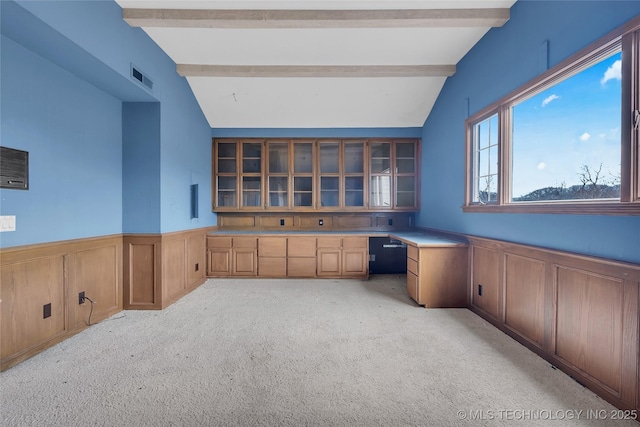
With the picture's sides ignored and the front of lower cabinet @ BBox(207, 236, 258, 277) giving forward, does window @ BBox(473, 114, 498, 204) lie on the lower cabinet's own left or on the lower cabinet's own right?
on the lower cabinet's own left

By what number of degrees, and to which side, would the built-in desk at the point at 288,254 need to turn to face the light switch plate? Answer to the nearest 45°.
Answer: approximately 45° to its right

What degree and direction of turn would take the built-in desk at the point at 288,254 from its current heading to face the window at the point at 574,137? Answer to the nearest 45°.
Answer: approximately 45° to its left

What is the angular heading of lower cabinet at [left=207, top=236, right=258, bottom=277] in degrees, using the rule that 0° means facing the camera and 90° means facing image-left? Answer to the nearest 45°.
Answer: approximately 0°

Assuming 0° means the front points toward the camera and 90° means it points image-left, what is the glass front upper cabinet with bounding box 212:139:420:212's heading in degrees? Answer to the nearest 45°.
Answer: approximately 0°

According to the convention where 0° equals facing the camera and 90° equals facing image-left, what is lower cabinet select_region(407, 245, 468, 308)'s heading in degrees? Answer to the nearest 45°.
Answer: approximately 90°

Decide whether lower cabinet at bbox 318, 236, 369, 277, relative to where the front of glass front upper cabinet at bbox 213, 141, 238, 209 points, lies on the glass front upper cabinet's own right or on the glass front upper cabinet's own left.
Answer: on the glass front upper cabinet's own left
